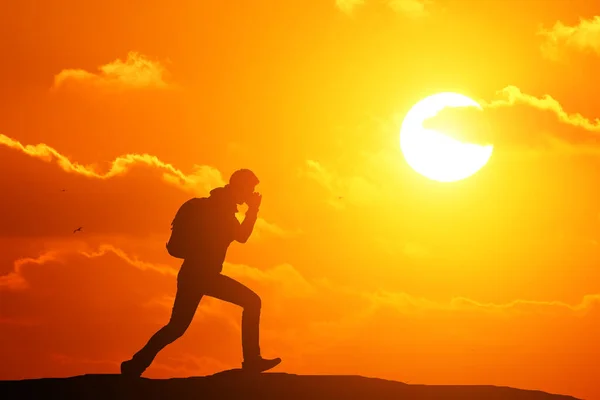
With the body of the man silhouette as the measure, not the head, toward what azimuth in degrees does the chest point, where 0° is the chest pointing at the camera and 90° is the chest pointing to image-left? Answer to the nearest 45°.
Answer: approximately 270°
